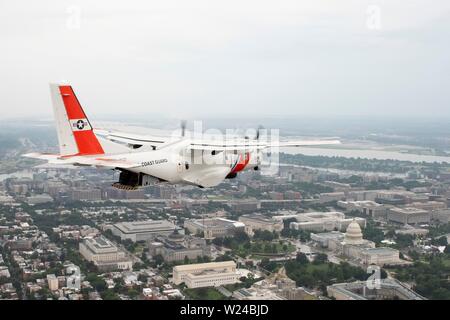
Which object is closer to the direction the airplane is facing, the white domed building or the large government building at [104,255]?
the white domed building

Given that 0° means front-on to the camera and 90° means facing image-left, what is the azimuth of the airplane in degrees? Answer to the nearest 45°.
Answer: approximately 225°

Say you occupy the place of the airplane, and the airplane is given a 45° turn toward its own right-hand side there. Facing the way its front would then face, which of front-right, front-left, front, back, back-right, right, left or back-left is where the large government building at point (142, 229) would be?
left

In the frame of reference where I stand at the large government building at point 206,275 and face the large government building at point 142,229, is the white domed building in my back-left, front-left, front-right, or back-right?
front-right

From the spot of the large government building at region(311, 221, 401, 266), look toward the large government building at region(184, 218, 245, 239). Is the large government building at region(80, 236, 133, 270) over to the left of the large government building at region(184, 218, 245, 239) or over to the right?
left

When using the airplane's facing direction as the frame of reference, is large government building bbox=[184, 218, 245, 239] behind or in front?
in front

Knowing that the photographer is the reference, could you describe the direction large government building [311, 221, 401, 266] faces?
facing the viewer and to the left of the viewer

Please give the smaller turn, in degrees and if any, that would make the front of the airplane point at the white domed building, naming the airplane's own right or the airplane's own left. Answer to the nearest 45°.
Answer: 0° — it already faces it

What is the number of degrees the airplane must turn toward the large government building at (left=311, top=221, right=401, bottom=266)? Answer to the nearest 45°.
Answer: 0° — it already faces it

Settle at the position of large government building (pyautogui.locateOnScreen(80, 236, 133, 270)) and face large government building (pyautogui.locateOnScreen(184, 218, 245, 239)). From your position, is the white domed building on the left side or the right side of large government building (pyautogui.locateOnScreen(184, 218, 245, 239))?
right

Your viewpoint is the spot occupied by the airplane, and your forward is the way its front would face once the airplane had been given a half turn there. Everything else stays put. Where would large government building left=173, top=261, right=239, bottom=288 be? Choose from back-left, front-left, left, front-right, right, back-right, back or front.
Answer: back-right

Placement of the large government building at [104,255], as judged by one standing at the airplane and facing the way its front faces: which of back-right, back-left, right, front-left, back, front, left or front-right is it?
front-left

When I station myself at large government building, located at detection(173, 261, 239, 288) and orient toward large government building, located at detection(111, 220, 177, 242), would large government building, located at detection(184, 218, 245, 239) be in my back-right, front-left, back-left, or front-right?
front-right

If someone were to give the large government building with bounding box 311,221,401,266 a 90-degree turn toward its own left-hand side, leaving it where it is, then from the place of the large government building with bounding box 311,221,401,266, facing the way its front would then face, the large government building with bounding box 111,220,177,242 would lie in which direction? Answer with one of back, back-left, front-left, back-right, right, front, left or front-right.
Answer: back-right

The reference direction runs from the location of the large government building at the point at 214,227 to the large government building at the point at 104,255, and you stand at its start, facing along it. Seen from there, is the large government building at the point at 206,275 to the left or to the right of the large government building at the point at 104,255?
left
